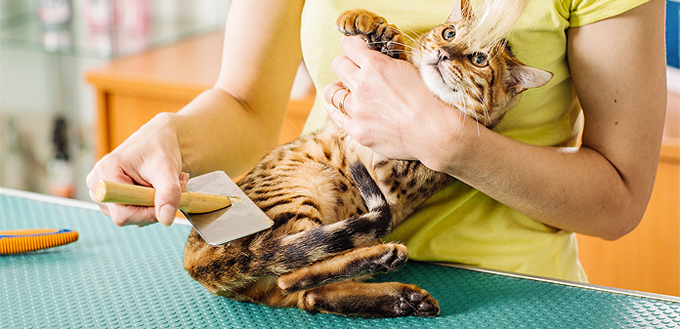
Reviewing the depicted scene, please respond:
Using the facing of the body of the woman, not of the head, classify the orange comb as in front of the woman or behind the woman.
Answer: in front

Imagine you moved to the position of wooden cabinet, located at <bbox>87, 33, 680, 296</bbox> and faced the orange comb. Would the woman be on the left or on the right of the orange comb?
left

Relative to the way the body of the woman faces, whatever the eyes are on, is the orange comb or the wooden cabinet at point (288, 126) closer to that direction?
the orange comb

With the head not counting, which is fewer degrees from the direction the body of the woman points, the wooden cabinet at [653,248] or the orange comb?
the orange comb

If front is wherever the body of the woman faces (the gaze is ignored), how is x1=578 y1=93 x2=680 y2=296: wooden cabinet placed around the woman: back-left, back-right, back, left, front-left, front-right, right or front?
back
